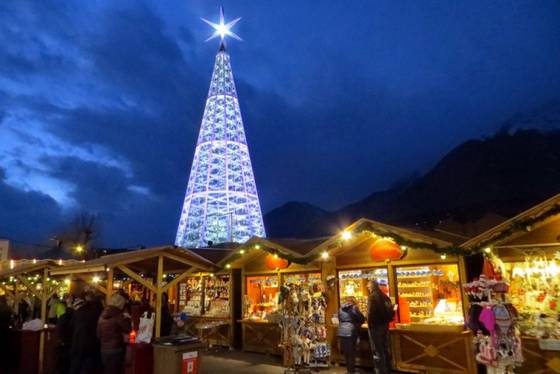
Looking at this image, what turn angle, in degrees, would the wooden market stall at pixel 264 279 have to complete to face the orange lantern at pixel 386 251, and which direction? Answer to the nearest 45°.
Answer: approximately 90° to its left

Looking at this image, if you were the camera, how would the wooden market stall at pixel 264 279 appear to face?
facing the viewer and to the left of the viewer

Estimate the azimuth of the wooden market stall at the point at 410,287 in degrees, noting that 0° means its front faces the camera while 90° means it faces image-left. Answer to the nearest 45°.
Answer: approximately 45°

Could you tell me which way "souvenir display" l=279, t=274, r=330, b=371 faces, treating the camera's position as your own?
facing the viewer

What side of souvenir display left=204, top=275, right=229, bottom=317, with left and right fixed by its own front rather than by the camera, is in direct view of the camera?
front

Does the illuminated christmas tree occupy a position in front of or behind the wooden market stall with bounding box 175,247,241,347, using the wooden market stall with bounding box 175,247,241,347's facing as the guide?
behind

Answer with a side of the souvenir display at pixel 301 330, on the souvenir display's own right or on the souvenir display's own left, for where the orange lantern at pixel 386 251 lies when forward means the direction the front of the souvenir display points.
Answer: on the souvenir display's own left

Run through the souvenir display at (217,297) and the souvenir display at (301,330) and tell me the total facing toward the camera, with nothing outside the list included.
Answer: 2

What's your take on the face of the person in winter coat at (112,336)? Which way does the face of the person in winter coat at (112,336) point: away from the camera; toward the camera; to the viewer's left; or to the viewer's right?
away from the camera
